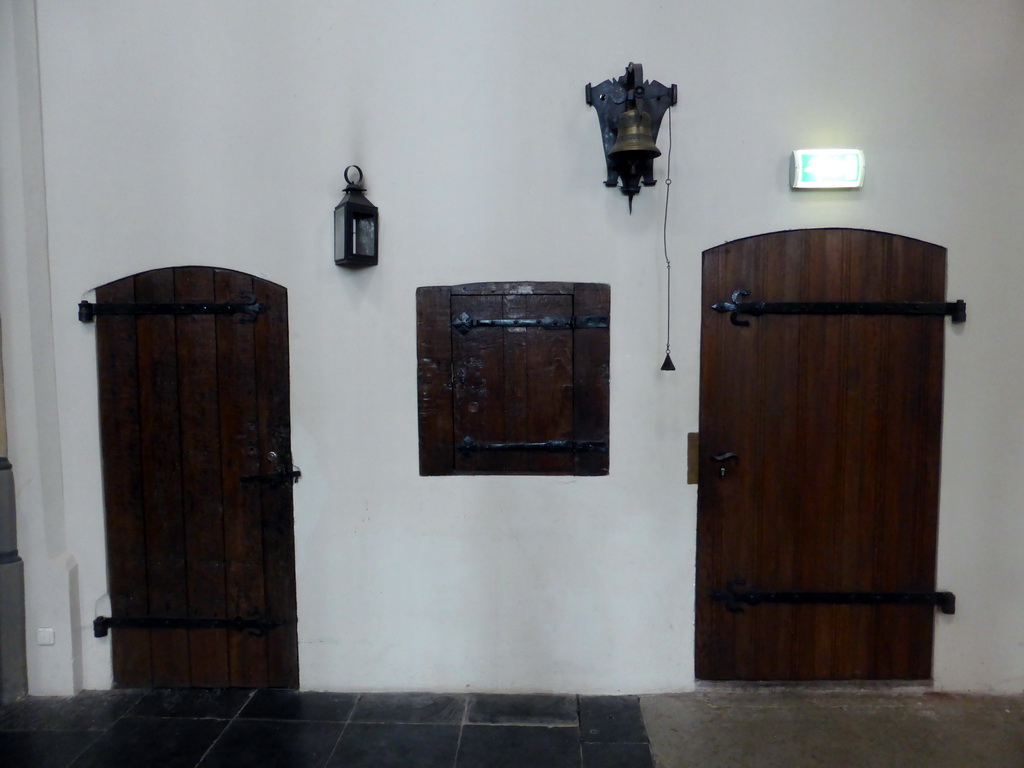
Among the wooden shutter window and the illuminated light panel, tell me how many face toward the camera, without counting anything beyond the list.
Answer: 2

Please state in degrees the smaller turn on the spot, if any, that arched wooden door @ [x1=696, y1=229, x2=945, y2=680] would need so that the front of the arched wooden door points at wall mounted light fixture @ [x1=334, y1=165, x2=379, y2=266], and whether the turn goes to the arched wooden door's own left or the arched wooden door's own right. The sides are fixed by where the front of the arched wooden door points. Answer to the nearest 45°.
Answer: approximately 45° to the arched wooden door's own right

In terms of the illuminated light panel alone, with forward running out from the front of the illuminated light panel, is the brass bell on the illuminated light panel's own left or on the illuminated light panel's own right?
on the illuminated light panel's own right

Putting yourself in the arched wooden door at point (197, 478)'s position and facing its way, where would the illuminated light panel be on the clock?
The illuminated light panel is roughly at 10 o'clock from the arched wooden door.

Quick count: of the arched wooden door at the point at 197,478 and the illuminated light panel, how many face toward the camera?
2

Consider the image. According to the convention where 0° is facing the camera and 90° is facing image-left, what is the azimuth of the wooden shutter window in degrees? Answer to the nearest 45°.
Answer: approximately 0°

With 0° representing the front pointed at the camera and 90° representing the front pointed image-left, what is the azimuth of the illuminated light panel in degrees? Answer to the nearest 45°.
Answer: approximately 0°
